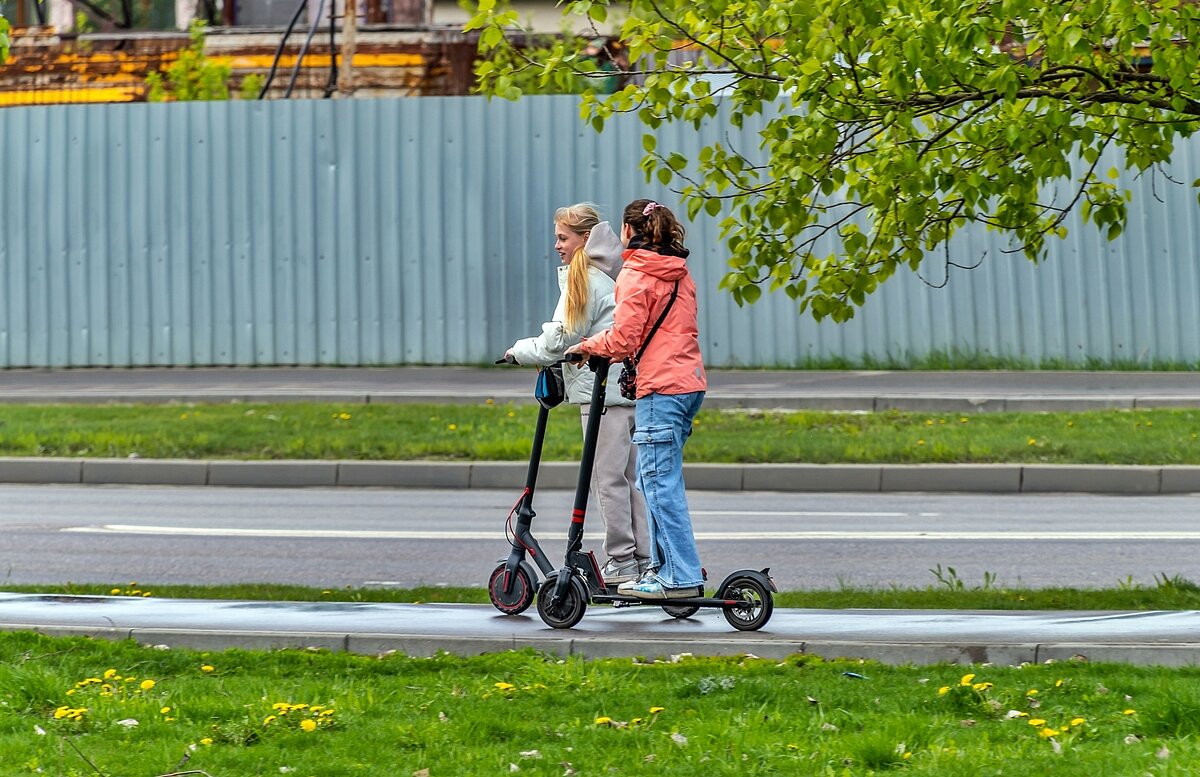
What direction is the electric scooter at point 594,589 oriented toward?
to the viewer's left

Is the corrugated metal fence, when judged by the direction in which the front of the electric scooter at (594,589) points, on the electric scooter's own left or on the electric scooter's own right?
on the electric scooter's own right

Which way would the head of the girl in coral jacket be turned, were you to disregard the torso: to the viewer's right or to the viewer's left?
to the viewer's left
